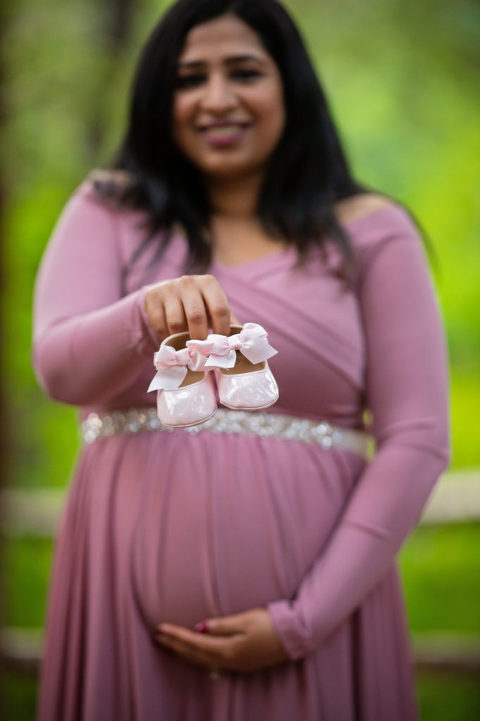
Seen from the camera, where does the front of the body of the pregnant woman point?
toward the camera
